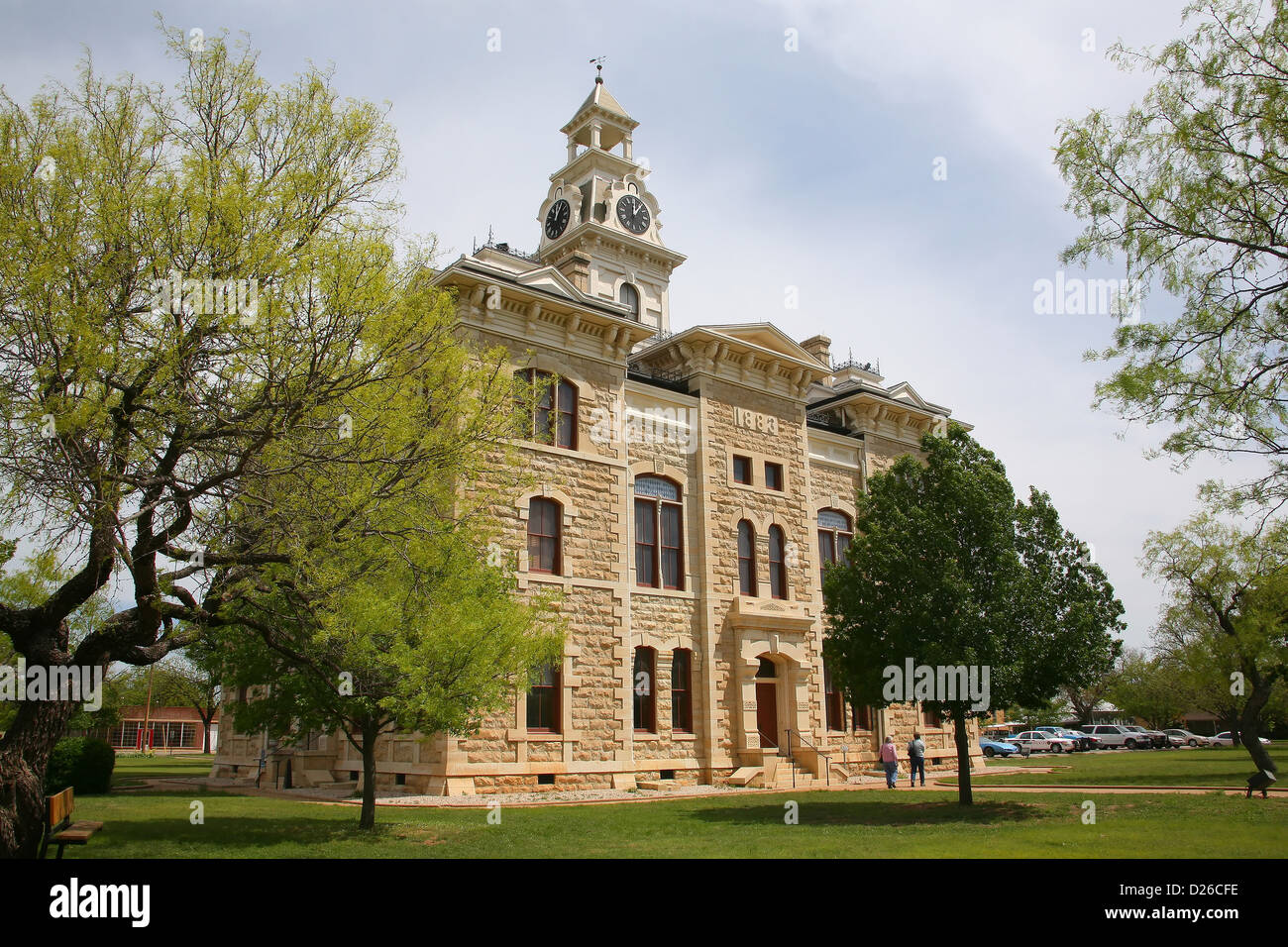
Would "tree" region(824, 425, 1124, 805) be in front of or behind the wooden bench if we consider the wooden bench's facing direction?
in front

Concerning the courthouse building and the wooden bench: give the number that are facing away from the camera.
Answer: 0

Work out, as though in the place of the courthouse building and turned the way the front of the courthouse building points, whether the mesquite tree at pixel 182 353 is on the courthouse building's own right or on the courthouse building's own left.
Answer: on the courthouse building's own right

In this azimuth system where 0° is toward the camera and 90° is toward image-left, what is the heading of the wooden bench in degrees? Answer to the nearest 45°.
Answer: approximately 270°

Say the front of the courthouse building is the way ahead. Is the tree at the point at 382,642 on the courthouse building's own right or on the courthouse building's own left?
on the courthouse building's own right

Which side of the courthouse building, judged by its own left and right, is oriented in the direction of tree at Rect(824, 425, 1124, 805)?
front
